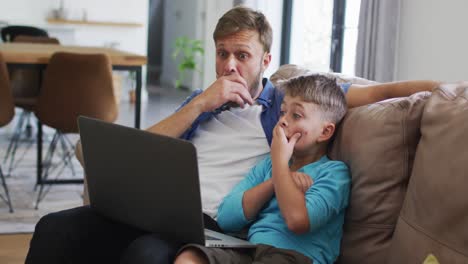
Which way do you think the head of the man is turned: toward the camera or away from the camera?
toward the camera

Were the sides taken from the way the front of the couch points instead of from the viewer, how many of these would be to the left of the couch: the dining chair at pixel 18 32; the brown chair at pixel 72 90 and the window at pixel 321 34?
0

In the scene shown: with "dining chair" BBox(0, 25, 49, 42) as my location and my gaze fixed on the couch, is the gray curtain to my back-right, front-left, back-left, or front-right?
front-left

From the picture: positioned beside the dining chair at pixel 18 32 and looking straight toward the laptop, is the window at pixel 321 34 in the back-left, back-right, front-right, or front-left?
front-left

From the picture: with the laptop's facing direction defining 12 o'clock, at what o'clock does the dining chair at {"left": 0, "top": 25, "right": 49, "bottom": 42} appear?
The dining chair is roughly at 10 o'clock from the laptop.

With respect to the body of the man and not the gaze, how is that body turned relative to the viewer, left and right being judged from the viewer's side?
facing the viewer and to the left of the viewer

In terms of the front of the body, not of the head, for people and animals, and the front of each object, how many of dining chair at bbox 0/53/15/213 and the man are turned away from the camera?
1

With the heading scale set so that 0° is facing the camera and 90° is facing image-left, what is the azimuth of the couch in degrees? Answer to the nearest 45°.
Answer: approximately 45°

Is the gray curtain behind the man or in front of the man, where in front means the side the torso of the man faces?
behind

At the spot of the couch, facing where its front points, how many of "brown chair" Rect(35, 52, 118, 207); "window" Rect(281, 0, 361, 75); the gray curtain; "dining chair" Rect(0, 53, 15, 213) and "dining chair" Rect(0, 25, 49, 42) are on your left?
0

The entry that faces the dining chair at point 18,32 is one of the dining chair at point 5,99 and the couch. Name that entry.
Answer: the dining chair at point 5,99

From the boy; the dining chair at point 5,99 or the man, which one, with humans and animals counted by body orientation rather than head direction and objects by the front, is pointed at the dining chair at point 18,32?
the dining chair at point 5,99

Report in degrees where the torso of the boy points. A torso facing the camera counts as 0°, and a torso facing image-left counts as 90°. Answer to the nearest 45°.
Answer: approximately 45°

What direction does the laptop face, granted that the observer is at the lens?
facing away from the viewer and to the right of the viewer
